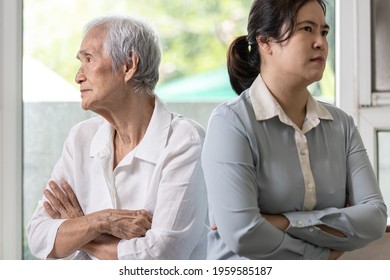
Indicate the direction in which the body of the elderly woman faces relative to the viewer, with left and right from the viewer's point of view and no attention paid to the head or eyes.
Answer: facing the viewer and to the left of the viewer

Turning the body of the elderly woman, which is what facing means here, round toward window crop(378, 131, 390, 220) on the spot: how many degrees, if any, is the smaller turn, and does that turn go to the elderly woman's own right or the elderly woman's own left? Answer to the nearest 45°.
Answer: approximately 135° to the elderly woman's own left

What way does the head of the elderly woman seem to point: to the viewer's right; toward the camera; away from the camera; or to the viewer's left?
to the viewer's left
